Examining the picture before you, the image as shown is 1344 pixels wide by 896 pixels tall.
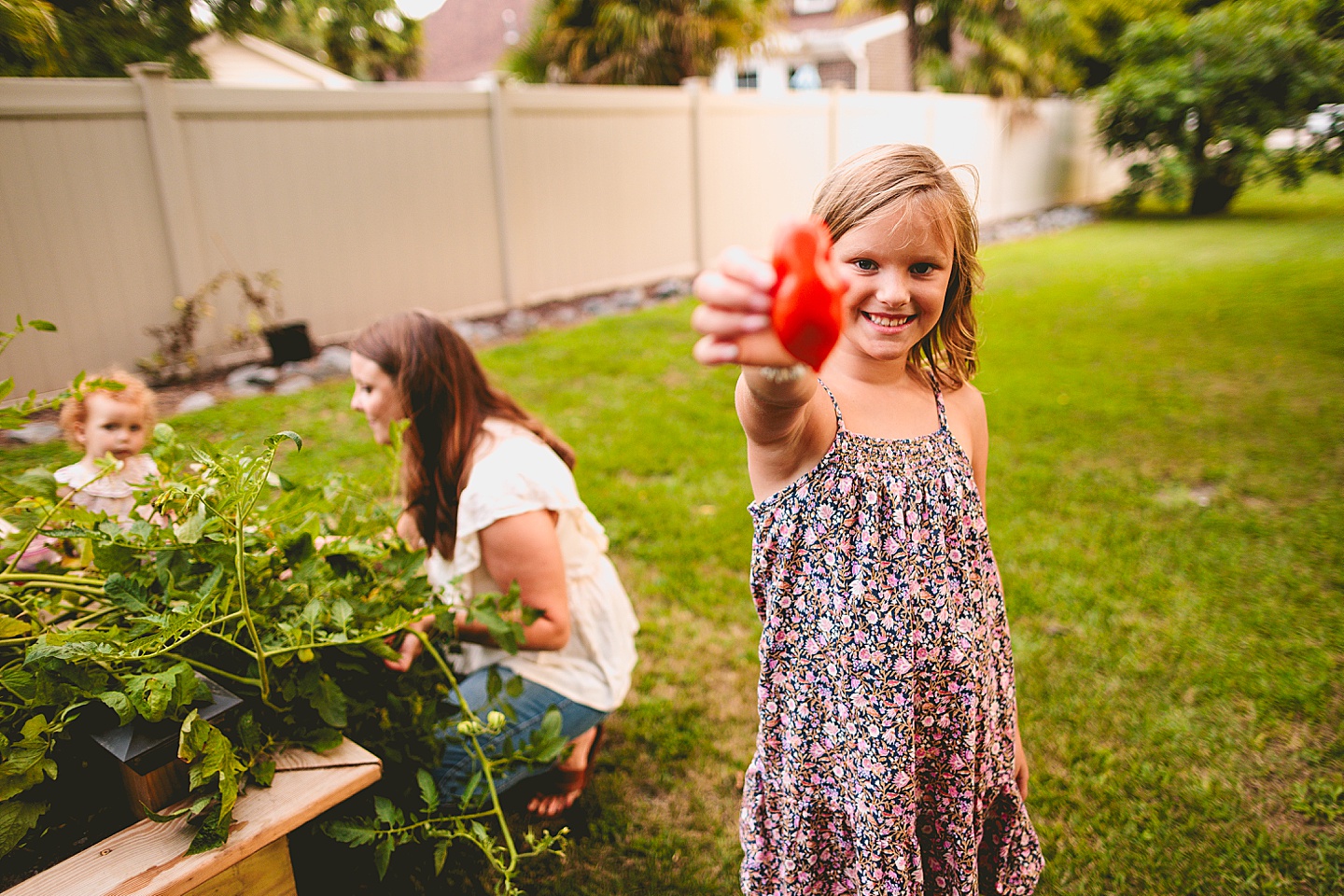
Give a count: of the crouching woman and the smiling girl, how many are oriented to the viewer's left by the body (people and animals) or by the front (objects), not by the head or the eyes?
1

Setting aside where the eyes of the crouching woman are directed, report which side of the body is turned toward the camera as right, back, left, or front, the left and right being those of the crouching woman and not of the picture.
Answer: left

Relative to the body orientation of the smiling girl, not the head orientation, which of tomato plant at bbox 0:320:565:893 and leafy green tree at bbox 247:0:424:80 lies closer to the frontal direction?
the tomato plant

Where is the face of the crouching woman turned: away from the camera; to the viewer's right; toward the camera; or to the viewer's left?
to the viewer's left

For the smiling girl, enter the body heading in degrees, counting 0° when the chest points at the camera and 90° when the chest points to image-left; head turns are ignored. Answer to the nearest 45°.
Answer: approximately 0°

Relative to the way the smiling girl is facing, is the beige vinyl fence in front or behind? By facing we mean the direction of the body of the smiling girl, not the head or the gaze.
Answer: behind

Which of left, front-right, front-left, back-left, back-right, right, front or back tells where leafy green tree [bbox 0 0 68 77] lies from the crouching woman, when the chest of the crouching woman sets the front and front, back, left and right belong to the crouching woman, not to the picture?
front-right

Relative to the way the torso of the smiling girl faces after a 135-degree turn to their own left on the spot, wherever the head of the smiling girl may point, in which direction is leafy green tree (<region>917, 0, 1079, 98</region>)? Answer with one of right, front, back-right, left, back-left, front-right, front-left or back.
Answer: front-left

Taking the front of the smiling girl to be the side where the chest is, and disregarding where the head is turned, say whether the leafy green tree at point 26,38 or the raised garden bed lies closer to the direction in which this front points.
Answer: the raised garden bed

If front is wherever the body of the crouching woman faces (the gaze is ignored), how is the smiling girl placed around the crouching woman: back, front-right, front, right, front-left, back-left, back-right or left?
back-left

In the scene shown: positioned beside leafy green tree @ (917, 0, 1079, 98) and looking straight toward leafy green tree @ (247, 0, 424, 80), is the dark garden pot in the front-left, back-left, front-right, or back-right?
front-left

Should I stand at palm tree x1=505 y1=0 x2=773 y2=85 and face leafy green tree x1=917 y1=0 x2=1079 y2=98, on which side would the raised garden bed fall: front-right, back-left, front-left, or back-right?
back-right

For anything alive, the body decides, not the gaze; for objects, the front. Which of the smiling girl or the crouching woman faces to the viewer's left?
the crouching woman

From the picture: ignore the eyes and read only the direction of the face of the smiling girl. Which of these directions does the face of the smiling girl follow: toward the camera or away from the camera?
toward the camera

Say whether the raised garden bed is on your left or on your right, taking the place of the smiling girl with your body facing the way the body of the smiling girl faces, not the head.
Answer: on your right

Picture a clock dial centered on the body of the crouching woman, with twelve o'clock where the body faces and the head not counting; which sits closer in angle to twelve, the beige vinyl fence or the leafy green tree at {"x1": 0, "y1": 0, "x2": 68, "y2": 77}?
the leafy green tree

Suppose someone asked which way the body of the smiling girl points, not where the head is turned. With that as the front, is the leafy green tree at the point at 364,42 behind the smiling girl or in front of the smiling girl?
behind
